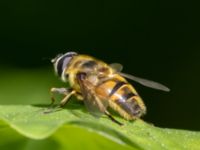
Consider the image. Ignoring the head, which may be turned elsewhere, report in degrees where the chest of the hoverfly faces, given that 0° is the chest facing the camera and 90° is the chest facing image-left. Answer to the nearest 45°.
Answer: approximately 135°
